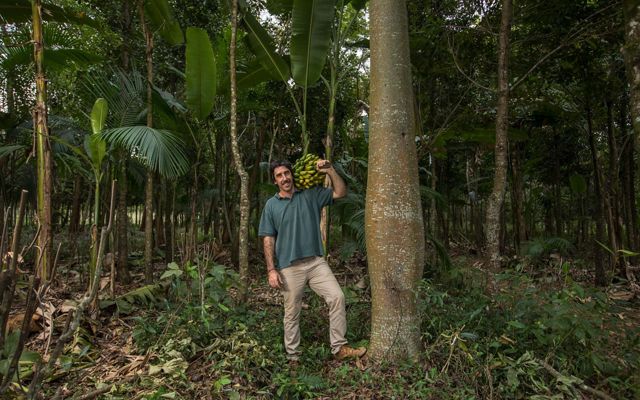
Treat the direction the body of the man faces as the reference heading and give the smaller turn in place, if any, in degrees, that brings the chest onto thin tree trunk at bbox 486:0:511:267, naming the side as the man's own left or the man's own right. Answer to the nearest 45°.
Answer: approximately 90° to the man's own left

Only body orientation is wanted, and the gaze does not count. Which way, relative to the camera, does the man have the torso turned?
toward the camera

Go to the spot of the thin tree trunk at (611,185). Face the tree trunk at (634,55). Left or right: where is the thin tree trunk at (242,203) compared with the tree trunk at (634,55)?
right

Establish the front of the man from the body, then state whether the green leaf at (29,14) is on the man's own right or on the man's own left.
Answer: on the man's own right

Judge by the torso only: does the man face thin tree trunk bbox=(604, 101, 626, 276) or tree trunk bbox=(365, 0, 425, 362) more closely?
the tree trunk

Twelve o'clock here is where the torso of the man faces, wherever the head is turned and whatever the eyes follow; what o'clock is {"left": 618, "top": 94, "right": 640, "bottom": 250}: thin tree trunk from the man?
The thin tree trunk is roughly at 8 o'clock from the man.

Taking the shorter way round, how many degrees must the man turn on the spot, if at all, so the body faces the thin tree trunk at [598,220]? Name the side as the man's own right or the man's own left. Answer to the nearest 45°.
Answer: approximately 135° to the man's own left

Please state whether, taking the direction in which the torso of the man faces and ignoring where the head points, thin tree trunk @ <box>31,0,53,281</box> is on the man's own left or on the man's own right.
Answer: on the man's own right

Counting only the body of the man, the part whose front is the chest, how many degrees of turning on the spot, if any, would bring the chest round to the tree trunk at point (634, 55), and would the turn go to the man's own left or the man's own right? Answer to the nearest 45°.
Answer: approximately 90° to the man's own left

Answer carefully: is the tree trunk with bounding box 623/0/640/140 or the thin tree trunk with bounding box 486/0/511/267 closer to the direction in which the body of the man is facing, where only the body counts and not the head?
the tree trunk

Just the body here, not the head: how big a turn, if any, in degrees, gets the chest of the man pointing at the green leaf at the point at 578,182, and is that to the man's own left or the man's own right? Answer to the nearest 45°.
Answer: approximately 135° to the man's own left

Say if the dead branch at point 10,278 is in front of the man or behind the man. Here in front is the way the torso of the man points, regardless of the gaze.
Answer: in front

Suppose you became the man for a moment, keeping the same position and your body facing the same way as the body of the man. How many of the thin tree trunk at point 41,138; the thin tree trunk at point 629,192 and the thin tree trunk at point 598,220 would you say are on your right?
1
